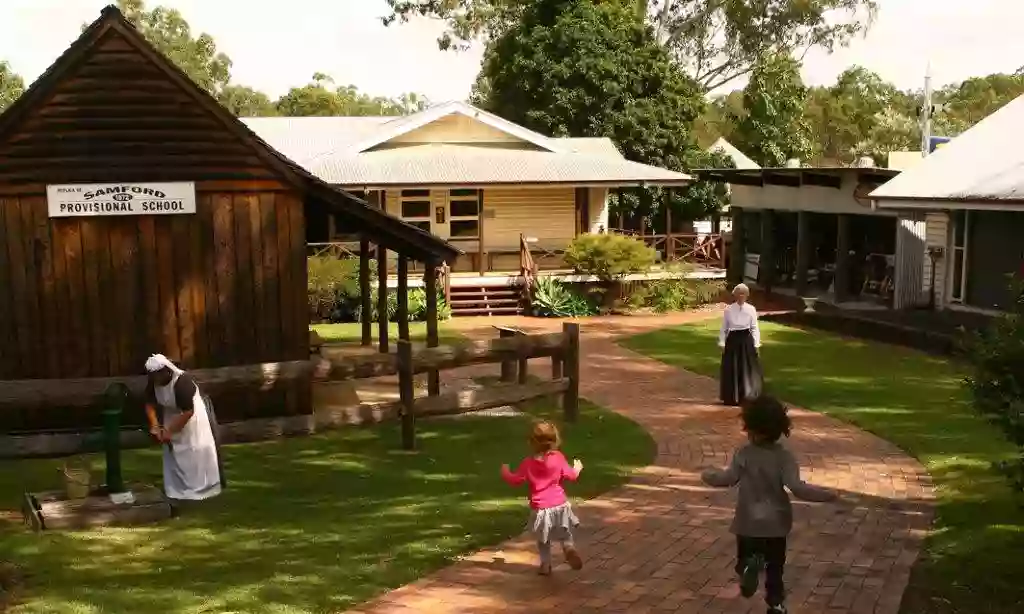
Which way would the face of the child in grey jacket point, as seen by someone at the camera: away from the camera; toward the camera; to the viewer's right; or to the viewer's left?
away from the camera

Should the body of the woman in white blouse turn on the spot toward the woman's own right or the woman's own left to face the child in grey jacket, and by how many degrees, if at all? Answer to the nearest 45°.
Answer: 0° — they already face them

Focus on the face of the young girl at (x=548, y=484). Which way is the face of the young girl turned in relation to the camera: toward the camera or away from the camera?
away from the camera

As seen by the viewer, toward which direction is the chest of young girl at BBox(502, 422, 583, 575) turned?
away from the camera

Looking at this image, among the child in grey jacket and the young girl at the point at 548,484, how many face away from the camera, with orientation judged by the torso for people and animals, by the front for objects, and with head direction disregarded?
2

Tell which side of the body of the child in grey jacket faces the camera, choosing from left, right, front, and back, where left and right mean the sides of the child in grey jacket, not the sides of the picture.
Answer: back

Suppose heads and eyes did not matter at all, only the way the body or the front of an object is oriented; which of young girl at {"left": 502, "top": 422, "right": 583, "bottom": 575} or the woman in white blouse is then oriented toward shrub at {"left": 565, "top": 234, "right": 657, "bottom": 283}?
the young girl

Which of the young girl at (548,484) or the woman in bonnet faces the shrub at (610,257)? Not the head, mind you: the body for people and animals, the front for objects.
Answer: the young girl

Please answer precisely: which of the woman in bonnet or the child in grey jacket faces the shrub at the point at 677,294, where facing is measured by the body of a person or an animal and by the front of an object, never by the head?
the child in grey jacket
